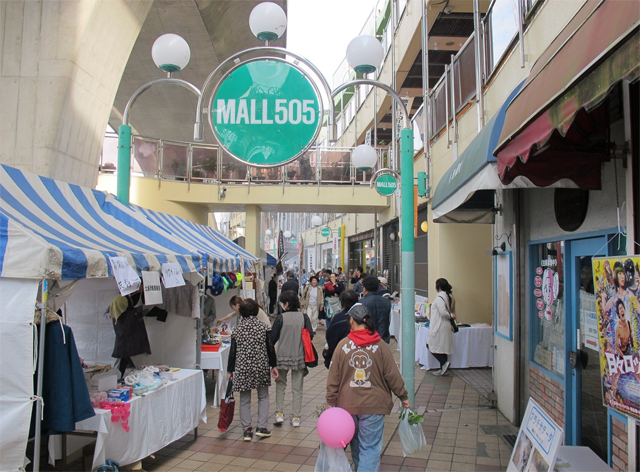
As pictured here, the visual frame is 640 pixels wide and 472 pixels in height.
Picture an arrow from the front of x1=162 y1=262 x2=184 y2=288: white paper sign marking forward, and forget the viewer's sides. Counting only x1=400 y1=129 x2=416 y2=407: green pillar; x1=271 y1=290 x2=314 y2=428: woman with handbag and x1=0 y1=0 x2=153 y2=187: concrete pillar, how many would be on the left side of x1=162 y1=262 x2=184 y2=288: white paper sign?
2

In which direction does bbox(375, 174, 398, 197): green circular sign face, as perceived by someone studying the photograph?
facing the viewer

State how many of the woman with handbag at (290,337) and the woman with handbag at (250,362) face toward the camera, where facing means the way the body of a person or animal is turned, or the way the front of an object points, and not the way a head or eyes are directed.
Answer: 0

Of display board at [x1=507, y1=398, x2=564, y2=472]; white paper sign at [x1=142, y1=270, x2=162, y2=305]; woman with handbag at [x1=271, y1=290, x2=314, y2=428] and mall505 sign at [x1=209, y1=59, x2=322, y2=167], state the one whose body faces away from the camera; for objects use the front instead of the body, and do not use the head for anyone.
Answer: the woman with handbag

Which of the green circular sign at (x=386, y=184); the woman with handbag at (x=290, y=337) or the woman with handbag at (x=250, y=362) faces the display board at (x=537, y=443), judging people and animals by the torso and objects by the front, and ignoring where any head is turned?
the green circular sign

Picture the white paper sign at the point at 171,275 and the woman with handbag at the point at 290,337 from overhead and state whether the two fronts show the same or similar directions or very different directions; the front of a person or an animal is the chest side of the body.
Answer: very different directions

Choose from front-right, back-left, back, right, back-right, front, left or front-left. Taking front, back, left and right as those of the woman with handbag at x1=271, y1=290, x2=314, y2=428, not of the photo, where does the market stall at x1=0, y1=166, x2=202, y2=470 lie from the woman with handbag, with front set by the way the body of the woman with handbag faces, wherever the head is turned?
back-left

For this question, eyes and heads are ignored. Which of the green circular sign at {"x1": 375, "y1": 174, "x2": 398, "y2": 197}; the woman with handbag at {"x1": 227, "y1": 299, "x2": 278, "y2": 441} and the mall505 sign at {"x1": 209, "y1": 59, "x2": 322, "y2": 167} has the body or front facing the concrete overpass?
the woman with handbag

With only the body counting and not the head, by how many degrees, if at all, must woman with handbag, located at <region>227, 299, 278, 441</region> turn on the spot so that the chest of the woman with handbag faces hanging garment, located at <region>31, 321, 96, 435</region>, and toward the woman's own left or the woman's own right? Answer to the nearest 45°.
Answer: approximately 135° to the woman's own left

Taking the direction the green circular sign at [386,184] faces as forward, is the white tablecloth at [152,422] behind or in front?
in front

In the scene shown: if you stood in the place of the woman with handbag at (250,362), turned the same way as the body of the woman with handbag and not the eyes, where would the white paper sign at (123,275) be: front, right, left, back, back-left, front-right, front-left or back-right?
back-left

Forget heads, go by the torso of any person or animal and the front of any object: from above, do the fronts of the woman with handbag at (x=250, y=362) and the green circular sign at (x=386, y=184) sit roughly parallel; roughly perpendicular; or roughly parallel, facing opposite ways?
roughly parallel, facing opposite ways

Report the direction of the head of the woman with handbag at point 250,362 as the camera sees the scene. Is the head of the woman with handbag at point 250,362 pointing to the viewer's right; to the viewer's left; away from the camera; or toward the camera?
away from the camera

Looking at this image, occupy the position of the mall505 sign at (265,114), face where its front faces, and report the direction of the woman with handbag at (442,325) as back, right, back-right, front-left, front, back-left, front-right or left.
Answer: back-left

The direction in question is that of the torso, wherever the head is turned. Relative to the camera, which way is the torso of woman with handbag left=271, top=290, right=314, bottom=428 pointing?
away from the camera

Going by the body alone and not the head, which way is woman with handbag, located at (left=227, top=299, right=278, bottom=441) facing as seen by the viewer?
away from the camera
